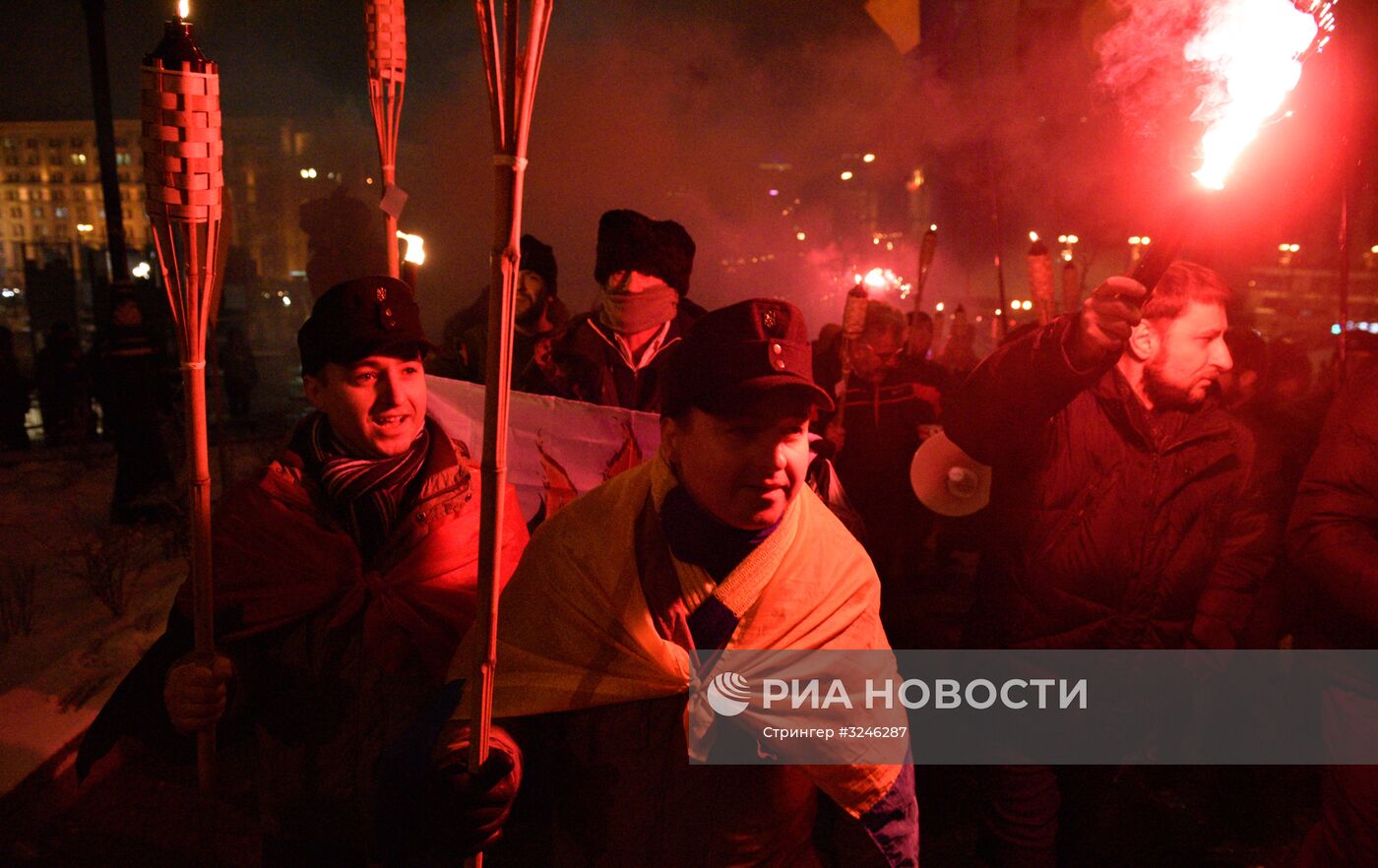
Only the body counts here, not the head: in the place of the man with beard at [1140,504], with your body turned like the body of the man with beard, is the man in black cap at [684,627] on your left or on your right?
on your right

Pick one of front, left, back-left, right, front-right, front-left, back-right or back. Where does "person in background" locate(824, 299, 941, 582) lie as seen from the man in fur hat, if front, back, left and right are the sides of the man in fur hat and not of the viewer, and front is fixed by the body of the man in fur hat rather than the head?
back-left

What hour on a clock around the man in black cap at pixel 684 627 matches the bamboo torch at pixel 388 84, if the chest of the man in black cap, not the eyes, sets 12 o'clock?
The bamboo torch is roughly at 6 o'clock from the man in black cap.

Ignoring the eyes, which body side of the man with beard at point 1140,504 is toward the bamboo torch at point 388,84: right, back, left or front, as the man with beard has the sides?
right

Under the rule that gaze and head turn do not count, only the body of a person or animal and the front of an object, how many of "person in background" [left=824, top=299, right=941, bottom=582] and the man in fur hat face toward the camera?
2

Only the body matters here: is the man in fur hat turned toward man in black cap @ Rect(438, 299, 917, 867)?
yes

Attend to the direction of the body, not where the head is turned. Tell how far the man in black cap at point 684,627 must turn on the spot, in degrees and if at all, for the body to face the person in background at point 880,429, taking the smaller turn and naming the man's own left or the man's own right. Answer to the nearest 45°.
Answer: approximately 135° to the man's own left

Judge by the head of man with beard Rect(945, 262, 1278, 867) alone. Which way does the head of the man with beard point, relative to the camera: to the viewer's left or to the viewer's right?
to the viewer's right

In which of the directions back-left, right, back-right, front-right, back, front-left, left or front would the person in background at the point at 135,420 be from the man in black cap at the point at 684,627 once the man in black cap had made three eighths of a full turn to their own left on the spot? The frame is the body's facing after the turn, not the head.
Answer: front-left

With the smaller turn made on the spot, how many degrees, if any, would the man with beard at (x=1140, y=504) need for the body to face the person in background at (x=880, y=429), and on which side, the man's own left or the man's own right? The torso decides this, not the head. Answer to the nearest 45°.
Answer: approximately 180°

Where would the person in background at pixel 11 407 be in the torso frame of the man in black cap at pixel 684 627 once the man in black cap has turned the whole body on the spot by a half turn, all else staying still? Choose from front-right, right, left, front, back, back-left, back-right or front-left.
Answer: front
